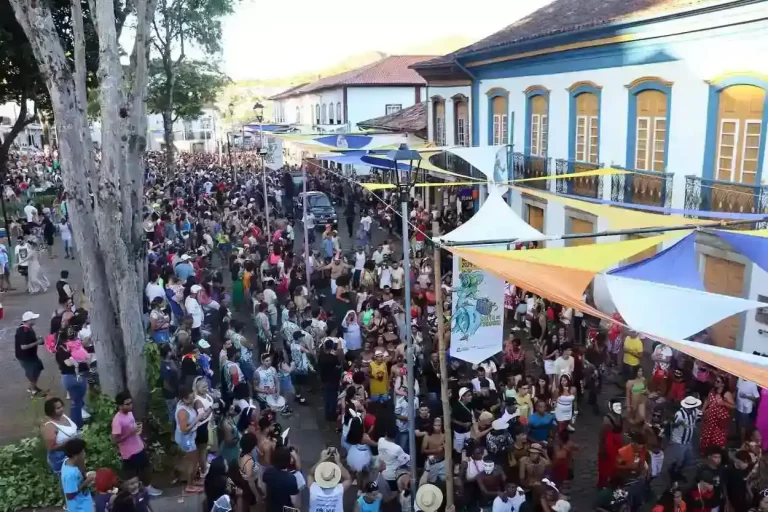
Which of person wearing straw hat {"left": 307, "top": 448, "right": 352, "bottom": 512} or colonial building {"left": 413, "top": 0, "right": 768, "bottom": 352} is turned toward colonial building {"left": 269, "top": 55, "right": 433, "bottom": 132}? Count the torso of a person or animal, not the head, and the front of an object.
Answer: the person wearing straw hat

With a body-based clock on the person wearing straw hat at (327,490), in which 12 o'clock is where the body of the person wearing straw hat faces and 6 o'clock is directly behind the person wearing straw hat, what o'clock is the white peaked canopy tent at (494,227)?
The white peaked canopy tent is roughly at 1 o'clock from the person wearing straw hat.

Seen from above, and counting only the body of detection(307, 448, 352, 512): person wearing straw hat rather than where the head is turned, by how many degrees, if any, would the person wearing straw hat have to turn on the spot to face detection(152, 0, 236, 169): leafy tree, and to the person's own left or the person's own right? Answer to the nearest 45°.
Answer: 0° — they already face it

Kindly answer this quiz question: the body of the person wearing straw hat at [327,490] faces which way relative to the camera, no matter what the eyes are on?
away from the camera

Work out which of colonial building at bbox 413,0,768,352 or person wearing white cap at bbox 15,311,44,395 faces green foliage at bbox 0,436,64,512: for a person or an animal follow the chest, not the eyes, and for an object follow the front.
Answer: the colonial building

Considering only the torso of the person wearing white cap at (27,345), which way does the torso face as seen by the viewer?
to the viewer's right

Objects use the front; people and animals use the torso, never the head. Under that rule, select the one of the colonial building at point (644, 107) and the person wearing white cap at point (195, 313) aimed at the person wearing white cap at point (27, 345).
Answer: the colonial building

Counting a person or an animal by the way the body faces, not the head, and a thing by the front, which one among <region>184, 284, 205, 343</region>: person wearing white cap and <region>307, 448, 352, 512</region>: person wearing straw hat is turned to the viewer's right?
the person wearing white cap

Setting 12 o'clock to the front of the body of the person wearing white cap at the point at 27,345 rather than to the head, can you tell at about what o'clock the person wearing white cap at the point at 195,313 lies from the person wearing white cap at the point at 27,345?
the person wearing white cap at the point at 195,313 is roughly at 12 o'clock from the person wearing white cap at the point at 27,345.

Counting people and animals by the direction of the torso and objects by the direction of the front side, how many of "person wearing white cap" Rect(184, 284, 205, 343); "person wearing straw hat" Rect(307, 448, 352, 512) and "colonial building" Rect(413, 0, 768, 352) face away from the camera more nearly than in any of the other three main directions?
1

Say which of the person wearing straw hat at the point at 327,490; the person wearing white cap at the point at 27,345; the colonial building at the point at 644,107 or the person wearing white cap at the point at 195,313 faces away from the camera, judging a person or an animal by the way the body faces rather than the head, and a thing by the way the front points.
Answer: the person wearing straw hat

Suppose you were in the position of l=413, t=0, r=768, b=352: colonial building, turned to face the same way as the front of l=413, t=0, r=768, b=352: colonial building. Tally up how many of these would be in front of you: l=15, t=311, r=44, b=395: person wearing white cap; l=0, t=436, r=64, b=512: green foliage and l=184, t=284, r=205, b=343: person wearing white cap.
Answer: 3
